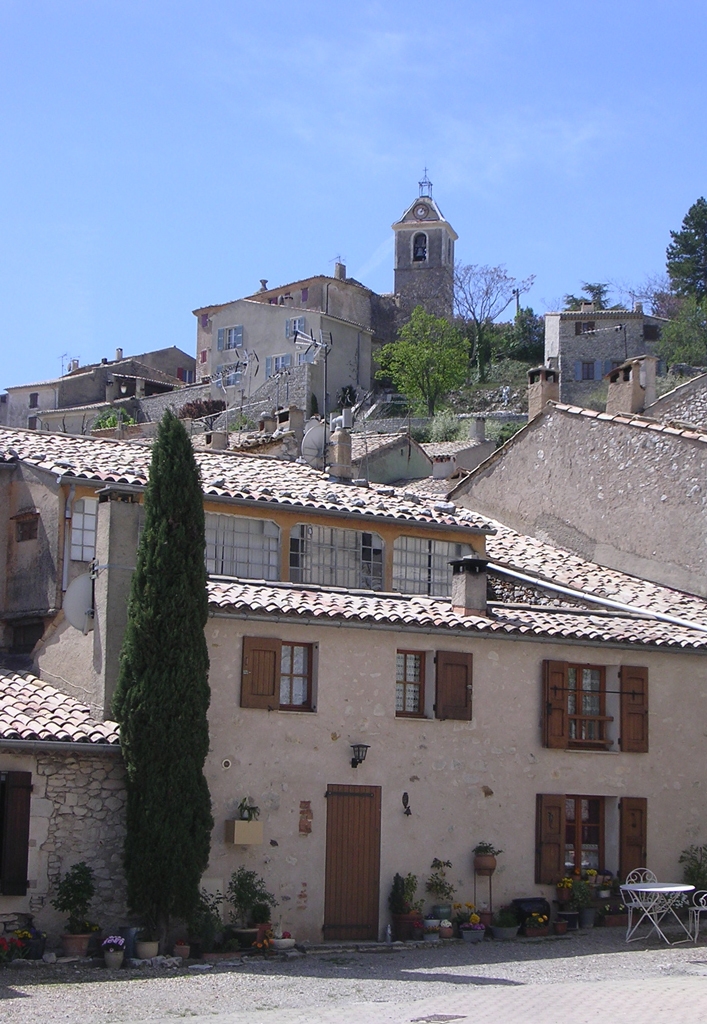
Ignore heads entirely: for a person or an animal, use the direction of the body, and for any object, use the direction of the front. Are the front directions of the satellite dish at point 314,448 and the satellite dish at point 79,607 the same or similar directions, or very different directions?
same or similar directions

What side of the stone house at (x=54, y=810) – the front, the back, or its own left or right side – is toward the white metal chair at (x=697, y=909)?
left

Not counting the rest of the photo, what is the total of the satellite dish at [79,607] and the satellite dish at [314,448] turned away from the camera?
0

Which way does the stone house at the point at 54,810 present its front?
toward the camera

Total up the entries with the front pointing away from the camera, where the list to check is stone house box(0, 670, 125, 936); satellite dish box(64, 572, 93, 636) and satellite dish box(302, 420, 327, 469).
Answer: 0
